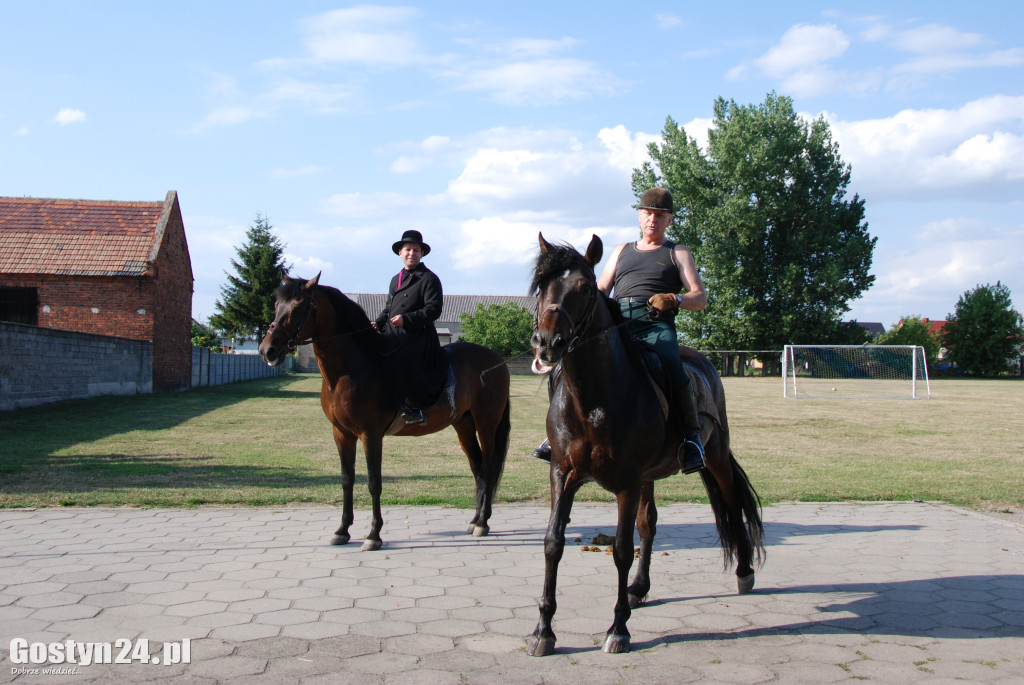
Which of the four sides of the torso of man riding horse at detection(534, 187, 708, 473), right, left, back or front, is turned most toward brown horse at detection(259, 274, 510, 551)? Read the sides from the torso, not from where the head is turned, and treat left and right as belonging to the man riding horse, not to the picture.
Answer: right

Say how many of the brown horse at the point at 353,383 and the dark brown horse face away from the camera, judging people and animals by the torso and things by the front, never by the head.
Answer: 0

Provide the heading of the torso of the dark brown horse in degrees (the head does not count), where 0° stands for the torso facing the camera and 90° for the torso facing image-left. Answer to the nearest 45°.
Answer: approximately 45°

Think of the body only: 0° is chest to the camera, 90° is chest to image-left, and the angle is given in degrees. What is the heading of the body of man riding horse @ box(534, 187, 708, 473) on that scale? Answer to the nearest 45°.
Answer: approximately 45°

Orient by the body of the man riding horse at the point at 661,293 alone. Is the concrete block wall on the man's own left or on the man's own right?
on the man's own right

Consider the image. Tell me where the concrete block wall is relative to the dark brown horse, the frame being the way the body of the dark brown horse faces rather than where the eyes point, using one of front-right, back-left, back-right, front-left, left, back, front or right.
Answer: right

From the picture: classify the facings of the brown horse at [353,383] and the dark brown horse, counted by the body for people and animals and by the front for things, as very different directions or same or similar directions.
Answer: same or similar directions

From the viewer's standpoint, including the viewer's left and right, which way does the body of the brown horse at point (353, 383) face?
facing the viewer and to the left of the viewer
